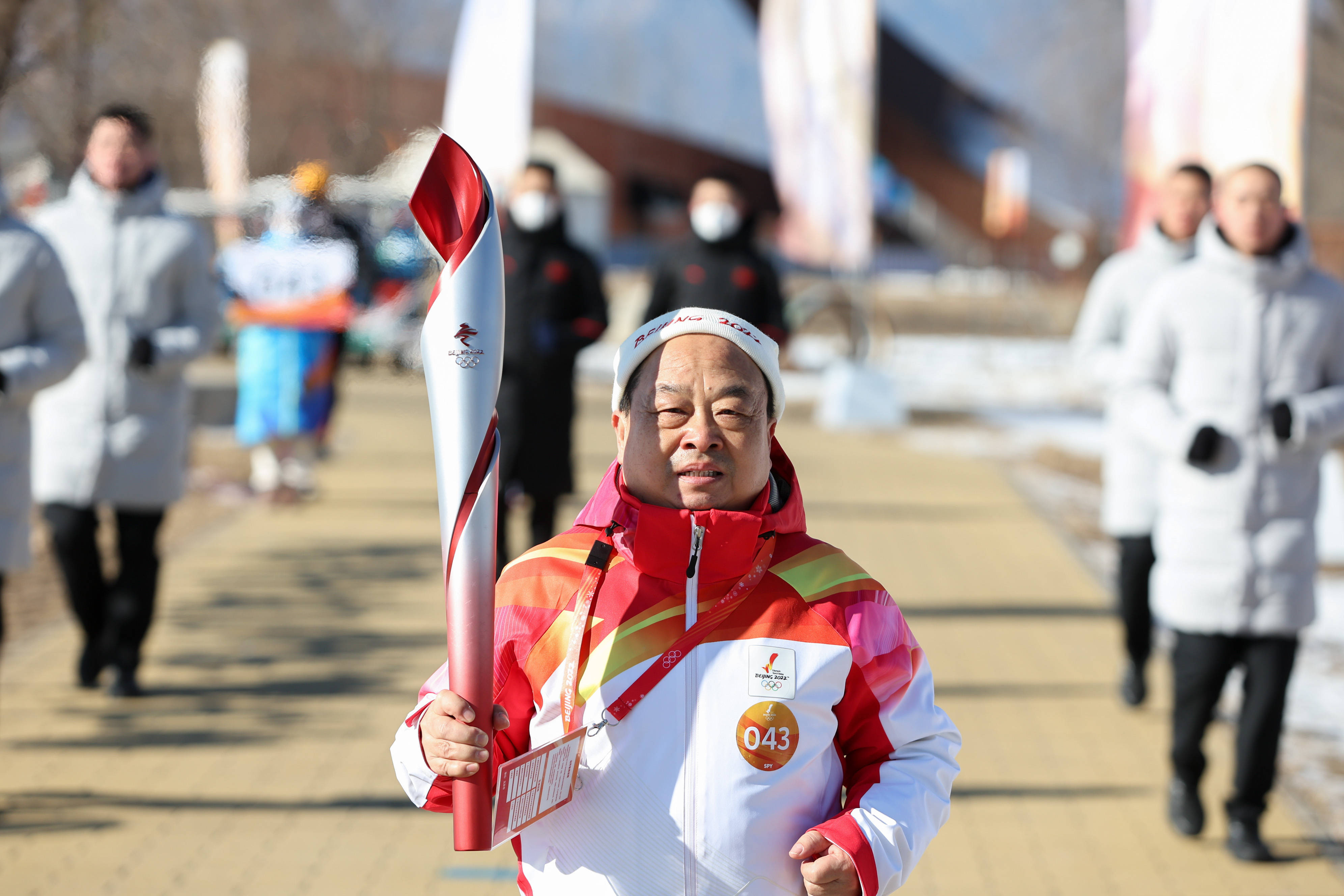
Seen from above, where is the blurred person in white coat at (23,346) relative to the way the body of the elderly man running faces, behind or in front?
behind

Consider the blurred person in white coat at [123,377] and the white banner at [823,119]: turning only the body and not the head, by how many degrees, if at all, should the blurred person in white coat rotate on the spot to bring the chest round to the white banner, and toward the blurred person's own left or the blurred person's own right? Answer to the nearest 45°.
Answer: approximately 135° to the blurred person's own left

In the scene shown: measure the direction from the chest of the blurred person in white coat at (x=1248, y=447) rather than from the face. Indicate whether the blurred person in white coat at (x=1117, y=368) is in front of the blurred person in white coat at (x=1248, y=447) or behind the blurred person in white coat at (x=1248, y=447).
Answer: behind

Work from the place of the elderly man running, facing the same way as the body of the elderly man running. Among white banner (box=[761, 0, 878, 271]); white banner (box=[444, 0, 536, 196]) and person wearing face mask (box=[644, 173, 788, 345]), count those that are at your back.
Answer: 3
